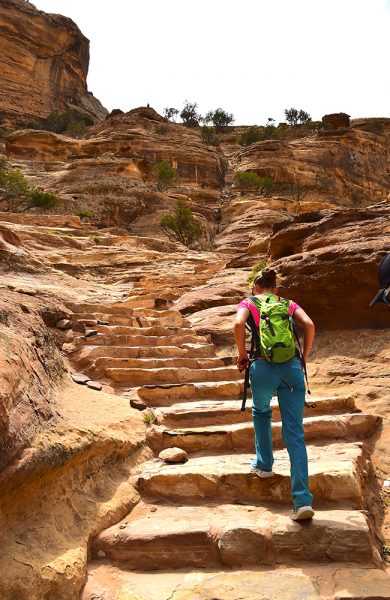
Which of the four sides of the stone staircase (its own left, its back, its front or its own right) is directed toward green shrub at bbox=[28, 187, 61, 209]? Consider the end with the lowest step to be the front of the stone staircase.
back

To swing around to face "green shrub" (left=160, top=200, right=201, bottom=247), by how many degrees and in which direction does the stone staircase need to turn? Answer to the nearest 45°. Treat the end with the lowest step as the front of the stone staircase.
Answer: approximately 180°

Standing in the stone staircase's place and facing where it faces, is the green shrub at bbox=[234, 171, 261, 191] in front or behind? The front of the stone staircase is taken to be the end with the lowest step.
behind

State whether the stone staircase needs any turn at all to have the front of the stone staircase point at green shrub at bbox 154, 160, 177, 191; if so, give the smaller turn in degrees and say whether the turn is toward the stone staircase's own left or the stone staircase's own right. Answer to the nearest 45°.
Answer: approximately 180°

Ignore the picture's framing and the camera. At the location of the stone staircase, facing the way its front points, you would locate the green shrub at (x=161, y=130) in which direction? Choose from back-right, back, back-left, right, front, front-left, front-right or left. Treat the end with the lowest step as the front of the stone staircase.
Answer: back

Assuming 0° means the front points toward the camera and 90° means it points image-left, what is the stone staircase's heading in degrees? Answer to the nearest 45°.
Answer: approximately 0°

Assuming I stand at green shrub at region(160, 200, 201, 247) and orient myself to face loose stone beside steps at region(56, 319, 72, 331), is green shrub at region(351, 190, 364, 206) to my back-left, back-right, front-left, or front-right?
back-left
